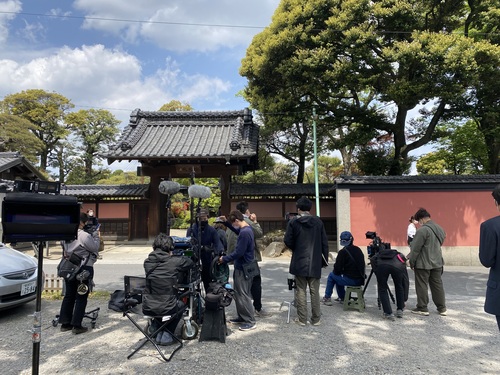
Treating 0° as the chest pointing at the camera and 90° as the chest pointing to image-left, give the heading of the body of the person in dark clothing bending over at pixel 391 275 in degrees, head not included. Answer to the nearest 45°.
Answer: approximately 180°

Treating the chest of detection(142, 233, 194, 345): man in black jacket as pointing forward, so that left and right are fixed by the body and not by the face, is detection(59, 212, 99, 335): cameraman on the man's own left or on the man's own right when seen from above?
on the man's own left

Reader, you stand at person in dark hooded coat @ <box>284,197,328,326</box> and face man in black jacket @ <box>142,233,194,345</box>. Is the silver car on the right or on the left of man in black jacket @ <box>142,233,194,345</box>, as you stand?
right

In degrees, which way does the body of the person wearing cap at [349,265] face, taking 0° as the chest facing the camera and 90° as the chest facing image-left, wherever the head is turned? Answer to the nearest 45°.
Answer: approximately 135°

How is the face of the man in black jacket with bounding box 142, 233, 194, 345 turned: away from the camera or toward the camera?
away from the camera

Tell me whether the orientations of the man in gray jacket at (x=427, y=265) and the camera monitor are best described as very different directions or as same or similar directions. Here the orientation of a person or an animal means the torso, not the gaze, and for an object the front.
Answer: very different directions

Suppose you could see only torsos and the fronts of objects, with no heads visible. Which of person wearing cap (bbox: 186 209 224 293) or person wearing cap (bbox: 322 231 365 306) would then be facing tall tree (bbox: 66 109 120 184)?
person wearing cap (bbox: 322 231 365 306)

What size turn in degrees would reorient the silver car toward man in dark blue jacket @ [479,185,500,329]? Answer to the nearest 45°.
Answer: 0° — it already faces them

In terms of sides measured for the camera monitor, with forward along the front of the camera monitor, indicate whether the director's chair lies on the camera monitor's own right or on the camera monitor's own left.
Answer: on the camera monitor's own left

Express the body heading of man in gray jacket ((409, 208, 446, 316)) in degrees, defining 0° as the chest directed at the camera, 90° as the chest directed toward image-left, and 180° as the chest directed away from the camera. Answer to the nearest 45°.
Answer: approximately 135°

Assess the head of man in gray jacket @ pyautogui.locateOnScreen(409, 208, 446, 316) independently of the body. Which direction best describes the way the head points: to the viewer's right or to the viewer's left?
to the viewer's left
